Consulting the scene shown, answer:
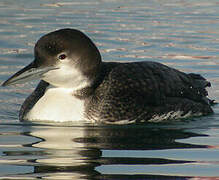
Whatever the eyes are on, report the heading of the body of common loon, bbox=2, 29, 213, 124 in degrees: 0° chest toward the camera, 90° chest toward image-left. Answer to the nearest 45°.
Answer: approximately 45°
